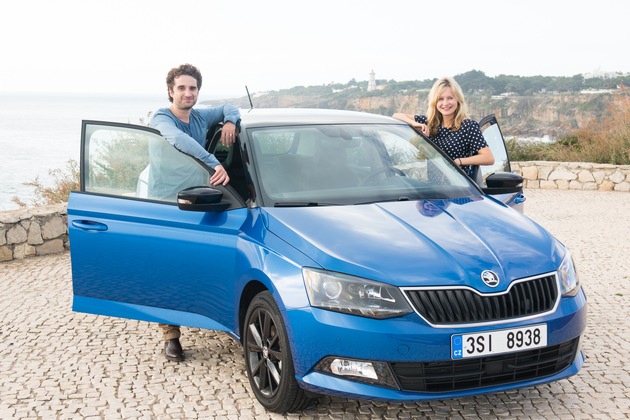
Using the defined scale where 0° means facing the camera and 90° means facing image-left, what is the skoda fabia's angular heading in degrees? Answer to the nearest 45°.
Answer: approximately 315°

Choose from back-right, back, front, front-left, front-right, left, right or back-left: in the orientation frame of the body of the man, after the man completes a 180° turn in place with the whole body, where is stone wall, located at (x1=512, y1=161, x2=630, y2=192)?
right

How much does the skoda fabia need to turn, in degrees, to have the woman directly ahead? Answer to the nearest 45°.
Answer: approximately 90° to its left

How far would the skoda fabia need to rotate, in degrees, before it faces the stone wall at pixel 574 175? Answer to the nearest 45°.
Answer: approximately 90° to its left

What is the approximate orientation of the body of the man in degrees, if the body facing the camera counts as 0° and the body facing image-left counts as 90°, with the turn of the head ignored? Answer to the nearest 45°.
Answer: approximately 315°
